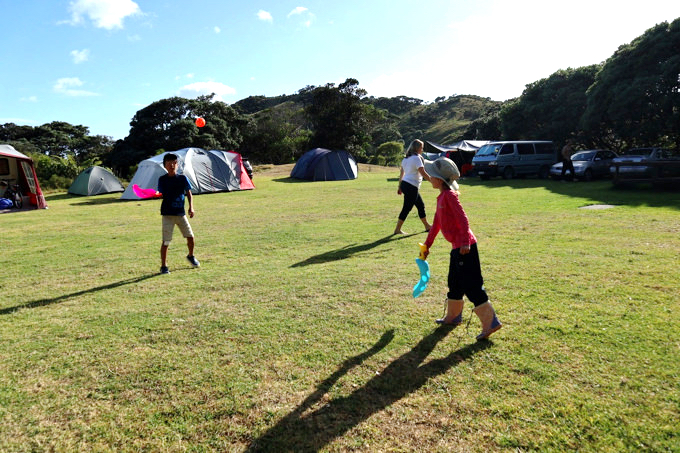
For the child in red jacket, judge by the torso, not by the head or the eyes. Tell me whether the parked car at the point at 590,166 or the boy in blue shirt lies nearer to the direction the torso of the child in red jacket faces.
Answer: the boy in blue shirt

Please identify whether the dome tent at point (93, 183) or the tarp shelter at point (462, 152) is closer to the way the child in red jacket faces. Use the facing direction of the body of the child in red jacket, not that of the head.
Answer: the dome tent

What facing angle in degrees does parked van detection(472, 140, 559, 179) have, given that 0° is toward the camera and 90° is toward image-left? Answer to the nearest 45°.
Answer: approximately 45°

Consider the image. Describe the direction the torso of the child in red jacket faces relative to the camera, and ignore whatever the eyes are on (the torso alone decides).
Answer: to the viewer's left

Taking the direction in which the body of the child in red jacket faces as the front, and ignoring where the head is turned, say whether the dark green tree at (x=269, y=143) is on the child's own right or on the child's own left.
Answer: on the child's own right

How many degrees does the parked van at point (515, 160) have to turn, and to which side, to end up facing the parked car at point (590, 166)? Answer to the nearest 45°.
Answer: approximately 90° to its left

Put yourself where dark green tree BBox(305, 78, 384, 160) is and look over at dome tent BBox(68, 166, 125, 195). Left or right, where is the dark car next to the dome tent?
left

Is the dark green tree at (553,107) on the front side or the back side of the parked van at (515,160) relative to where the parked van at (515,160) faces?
on the back side
